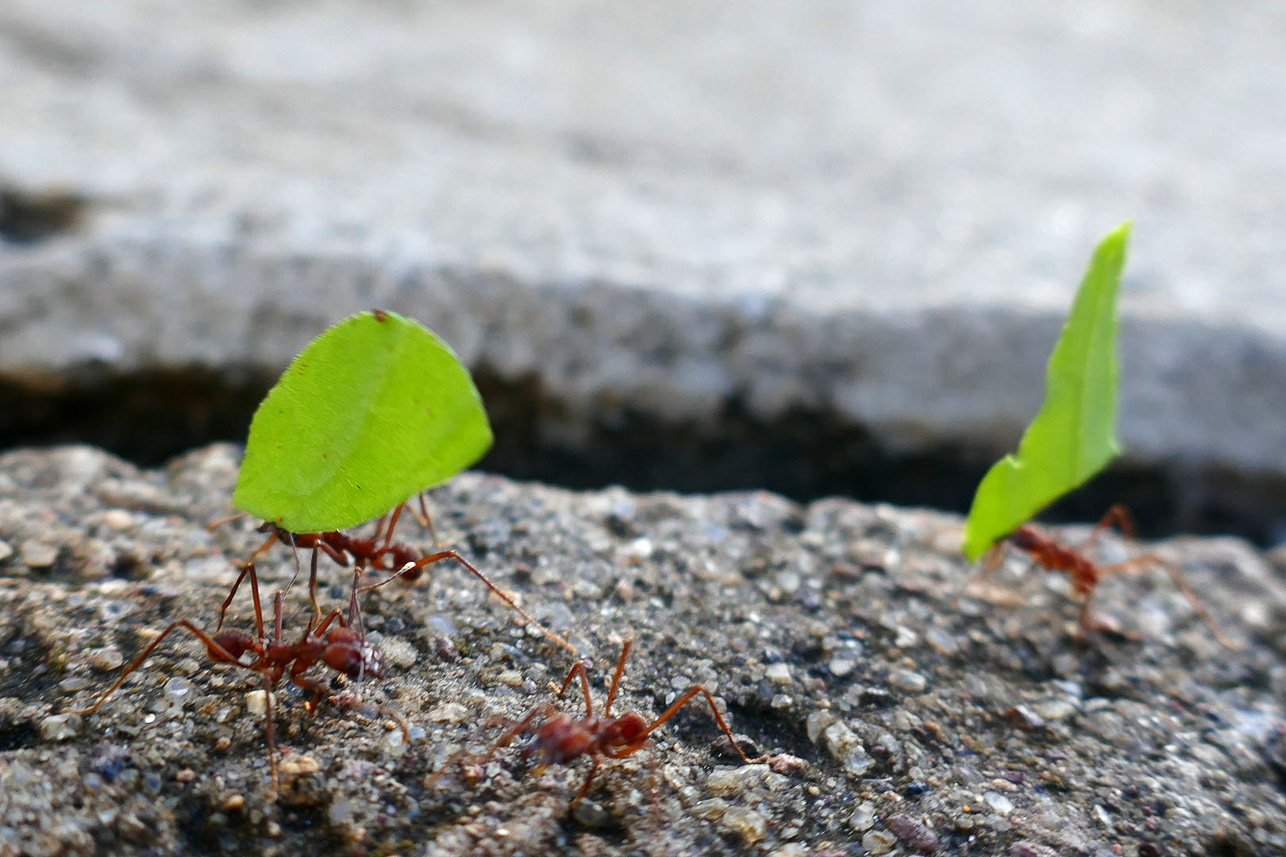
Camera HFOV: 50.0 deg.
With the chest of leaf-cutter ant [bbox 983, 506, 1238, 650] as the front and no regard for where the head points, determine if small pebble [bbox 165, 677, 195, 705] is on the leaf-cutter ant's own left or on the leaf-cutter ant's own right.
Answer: on the leaf-cutter ant's own left

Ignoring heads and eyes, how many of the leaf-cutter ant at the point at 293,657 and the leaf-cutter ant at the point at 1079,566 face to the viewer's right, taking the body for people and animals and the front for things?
1

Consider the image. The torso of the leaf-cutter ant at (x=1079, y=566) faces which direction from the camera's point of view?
to the viewer's left

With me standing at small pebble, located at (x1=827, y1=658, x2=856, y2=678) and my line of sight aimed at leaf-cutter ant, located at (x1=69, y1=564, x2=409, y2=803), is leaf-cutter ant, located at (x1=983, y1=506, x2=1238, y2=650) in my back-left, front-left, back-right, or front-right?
back-right

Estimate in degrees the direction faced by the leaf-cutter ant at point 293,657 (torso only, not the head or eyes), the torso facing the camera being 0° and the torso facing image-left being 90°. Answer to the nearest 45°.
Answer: approximately 270°
